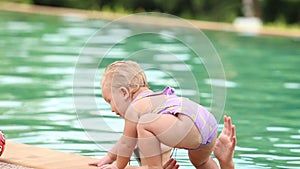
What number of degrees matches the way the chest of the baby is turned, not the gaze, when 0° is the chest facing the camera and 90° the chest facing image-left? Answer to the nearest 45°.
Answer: approximately 90°

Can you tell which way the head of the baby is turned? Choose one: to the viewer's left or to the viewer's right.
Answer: to the viewer's left
